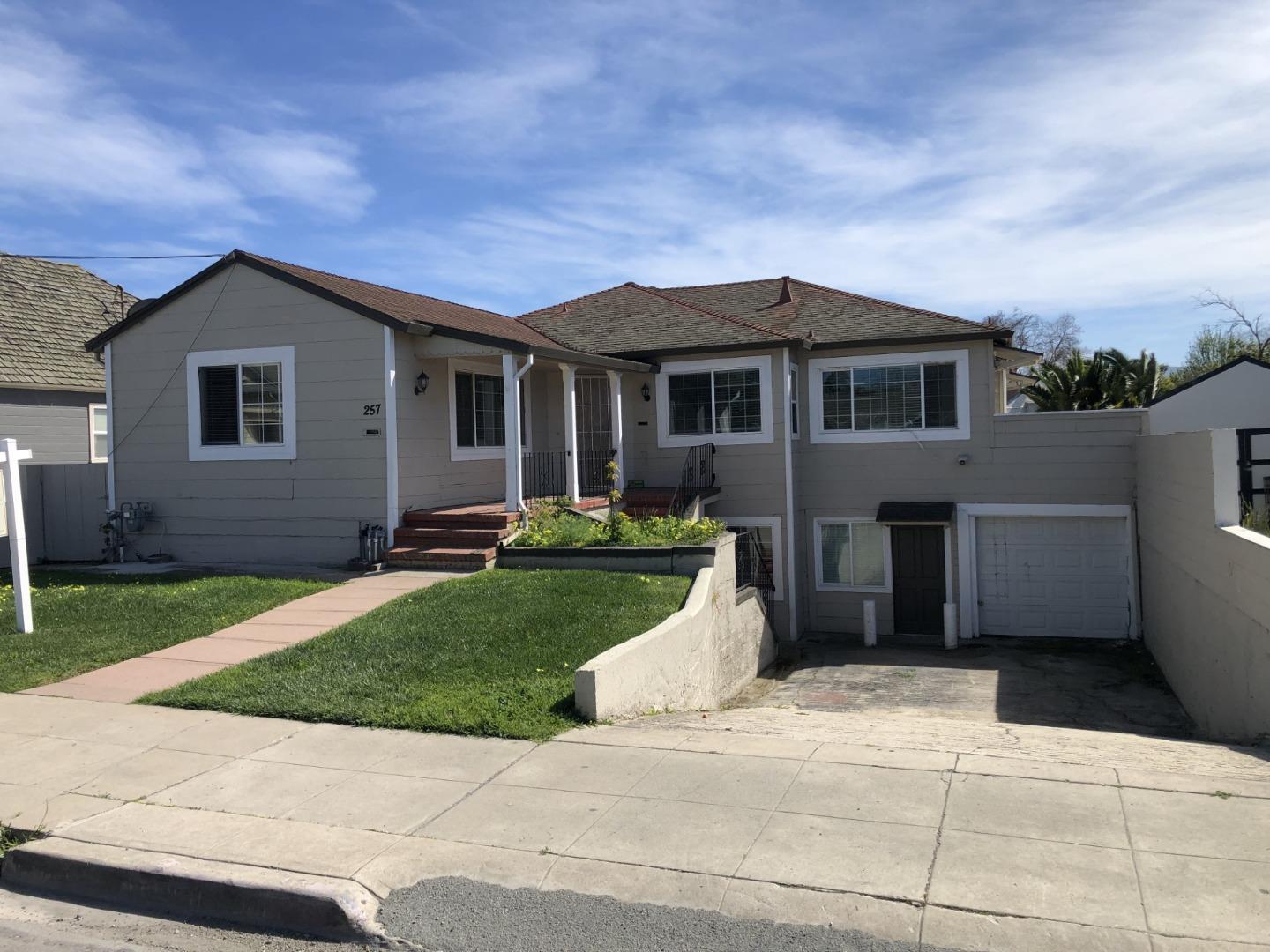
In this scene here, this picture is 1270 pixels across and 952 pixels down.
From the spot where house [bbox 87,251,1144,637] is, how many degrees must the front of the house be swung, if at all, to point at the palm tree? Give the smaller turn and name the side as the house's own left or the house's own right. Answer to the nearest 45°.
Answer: approximately 135° to the house's own left

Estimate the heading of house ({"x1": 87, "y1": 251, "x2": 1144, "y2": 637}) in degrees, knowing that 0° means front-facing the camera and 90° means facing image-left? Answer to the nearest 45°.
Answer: approximately 0°

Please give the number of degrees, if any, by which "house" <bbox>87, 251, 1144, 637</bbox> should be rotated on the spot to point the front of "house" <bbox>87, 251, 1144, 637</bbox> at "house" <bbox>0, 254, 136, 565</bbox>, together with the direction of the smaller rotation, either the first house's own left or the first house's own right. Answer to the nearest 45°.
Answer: approximately 90° to the first house's own right

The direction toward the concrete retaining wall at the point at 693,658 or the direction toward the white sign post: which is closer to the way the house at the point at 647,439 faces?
the concrete retaining wall

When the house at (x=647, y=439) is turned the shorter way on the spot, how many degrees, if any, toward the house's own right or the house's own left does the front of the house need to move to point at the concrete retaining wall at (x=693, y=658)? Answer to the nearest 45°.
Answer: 0° — it already faces it

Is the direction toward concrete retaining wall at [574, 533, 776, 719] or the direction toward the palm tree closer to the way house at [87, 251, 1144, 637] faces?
the concrete retaining wall

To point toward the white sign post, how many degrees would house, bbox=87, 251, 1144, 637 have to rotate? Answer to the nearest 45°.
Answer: approximately 45° to its right

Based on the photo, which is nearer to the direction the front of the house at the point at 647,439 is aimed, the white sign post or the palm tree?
the white sign post

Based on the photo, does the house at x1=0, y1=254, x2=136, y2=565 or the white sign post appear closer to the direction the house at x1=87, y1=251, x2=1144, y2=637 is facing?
the white sign post

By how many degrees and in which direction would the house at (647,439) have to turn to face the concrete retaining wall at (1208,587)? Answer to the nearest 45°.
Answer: approximately 45° to its left
